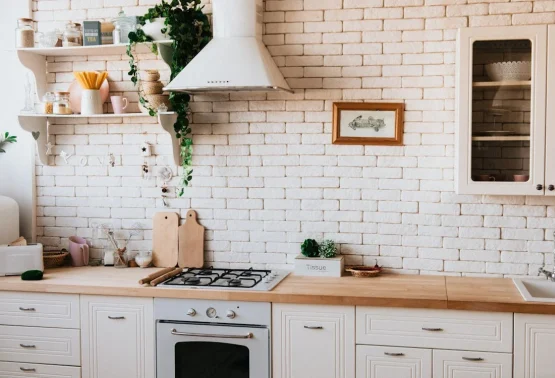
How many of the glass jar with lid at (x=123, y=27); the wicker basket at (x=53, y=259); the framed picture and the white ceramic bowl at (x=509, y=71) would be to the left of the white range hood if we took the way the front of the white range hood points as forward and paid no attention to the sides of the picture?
2

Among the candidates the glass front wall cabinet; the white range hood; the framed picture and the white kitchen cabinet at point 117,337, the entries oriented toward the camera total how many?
4

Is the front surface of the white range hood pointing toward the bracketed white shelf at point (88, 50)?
no

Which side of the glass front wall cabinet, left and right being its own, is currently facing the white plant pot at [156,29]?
right

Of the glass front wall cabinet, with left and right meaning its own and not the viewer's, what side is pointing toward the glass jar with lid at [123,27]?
right

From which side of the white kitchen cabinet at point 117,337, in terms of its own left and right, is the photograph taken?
front

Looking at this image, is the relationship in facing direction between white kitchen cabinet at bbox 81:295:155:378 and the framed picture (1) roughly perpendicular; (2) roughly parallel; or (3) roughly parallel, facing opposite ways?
roughly parallel

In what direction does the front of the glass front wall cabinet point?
toward the camera

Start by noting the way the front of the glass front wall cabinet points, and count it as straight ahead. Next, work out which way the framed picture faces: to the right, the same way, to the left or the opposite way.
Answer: the same way

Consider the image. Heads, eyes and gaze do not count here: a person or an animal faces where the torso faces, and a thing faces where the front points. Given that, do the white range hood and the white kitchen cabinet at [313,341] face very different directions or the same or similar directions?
same or similar directions

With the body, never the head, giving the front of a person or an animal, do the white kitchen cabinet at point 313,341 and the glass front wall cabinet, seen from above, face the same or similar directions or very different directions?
same or similar directions

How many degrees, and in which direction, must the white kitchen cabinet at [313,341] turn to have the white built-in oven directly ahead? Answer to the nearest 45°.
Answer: approximately 90° to its right

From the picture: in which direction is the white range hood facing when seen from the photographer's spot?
facing the viewer

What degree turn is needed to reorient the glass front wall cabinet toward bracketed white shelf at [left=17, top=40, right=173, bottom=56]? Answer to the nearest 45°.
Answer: approximately 90° to its right

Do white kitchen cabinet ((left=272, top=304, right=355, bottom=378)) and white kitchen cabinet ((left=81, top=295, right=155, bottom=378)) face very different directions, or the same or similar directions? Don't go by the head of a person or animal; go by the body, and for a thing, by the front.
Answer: same or similar directions

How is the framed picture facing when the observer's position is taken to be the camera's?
facing the viewer
